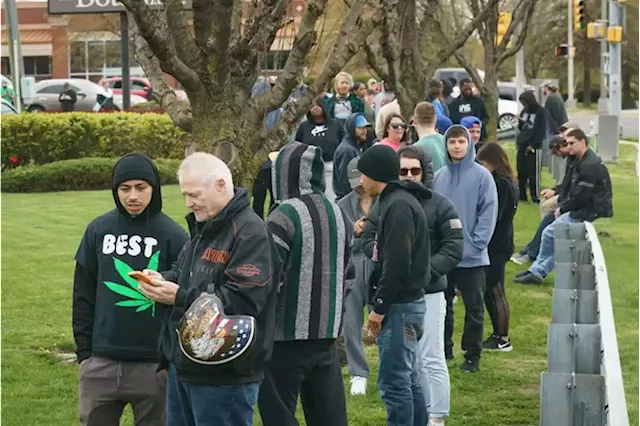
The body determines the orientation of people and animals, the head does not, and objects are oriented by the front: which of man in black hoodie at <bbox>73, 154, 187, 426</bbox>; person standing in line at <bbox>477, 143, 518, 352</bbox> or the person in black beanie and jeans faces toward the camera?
the man in black hoodie

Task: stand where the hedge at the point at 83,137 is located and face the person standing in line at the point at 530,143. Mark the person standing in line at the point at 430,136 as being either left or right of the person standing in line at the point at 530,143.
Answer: right

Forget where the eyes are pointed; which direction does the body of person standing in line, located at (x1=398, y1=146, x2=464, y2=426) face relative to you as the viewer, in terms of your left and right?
facing the viewer and to the left of the viewer

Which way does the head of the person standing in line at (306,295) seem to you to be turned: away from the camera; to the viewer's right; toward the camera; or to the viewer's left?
away from the camera

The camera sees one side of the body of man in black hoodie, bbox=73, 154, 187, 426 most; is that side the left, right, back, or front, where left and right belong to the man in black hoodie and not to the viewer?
front

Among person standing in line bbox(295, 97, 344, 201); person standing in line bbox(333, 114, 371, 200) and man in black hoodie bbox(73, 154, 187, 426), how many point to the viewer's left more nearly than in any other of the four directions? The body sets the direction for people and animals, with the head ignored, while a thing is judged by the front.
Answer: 0

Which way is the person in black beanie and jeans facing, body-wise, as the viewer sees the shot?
to the viewer's left

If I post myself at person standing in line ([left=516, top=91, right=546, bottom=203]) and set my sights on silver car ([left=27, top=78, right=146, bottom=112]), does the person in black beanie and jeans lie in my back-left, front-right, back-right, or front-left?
back-left

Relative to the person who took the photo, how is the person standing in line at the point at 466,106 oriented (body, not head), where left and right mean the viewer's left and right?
facing the viewer

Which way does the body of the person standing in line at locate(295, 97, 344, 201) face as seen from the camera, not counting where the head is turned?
toward the camera

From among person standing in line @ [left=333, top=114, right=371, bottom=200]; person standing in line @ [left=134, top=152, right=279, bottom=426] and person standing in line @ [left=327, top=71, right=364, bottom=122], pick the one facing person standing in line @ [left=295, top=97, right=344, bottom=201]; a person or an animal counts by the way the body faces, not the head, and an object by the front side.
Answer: person standing in line @ [left=327, top=71, right=364, bottom=122]

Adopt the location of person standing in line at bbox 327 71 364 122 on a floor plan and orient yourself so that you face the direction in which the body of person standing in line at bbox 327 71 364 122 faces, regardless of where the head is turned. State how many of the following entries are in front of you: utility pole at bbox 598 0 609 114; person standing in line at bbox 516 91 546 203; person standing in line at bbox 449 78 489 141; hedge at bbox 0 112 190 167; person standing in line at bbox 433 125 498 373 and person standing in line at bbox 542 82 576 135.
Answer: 1

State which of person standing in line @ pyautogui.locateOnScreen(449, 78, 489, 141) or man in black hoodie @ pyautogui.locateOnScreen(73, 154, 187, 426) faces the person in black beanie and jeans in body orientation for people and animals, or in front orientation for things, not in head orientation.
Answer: the person standing in line

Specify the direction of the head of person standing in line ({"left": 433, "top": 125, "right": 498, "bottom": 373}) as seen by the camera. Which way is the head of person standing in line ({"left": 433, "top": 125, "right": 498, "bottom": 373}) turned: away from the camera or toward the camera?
toward the camera

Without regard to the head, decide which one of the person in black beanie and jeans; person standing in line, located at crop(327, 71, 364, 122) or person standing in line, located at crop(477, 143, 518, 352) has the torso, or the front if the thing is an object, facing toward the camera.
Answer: person standing in line, located at crop(327, 71, 364, 122)
